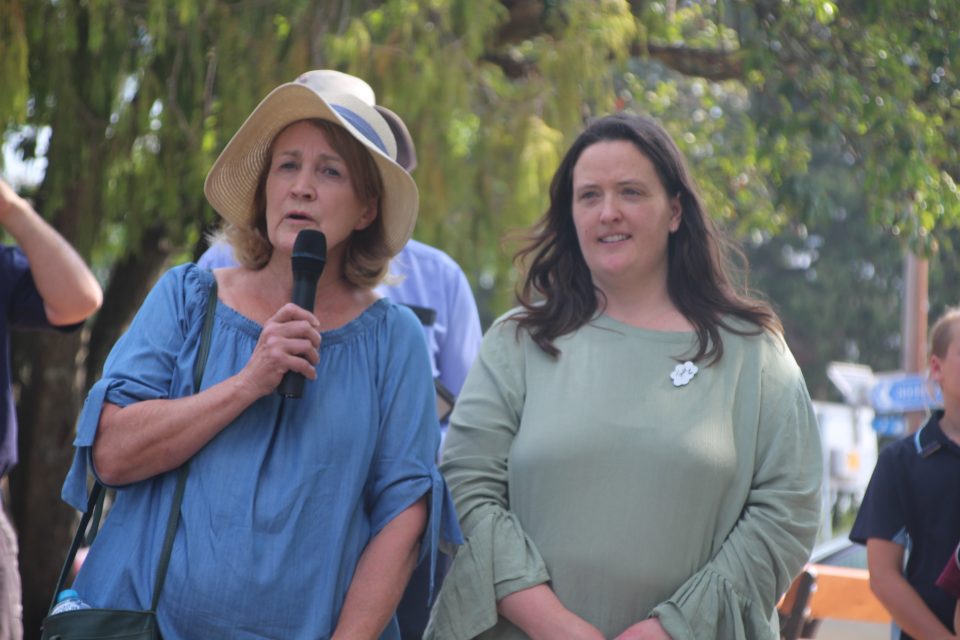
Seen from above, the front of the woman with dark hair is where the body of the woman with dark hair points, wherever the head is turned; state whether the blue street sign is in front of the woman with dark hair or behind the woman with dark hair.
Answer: behind

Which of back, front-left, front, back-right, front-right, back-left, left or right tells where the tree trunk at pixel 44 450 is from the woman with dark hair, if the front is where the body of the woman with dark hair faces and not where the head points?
back-right

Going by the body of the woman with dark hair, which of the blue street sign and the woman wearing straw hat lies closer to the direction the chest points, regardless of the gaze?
the woman wearing straw hat

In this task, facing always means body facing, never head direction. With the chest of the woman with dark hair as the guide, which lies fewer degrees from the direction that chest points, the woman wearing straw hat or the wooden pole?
the woman wearing straw hat

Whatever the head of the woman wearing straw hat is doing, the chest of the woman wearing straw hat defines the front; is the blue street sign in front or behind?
behind

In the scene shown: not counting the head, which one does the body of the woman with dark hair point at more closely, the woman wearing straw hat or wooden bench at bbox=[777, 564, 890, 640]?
the woman wearing straw hat

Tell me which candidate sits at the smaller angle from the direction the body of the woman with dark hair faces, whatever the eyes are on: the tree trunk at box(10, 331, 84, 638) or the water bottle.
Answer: the water bottle

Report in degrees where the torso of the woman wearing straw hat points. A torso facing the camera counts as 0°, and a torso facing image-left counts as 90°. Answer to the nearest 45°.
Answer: approximately 0°

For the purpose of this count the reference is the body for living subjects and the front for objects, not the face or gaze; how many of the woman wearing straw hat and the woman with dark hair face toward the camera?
2

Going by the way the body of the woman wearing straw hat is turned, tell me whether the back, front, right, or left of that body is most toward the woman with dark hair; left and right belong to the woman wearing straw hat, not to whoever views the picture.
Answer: left

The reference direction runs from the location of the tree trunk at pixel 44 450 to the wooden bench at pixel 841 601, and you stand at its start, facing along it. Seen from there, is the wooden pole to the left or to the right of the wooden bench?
left

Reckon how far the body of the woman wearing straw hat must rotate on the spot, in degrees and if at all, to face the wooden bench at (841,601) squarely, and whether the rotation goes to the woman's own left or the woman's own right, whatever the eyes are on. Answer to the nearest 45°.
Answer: approximately 135° to the woman's own left
